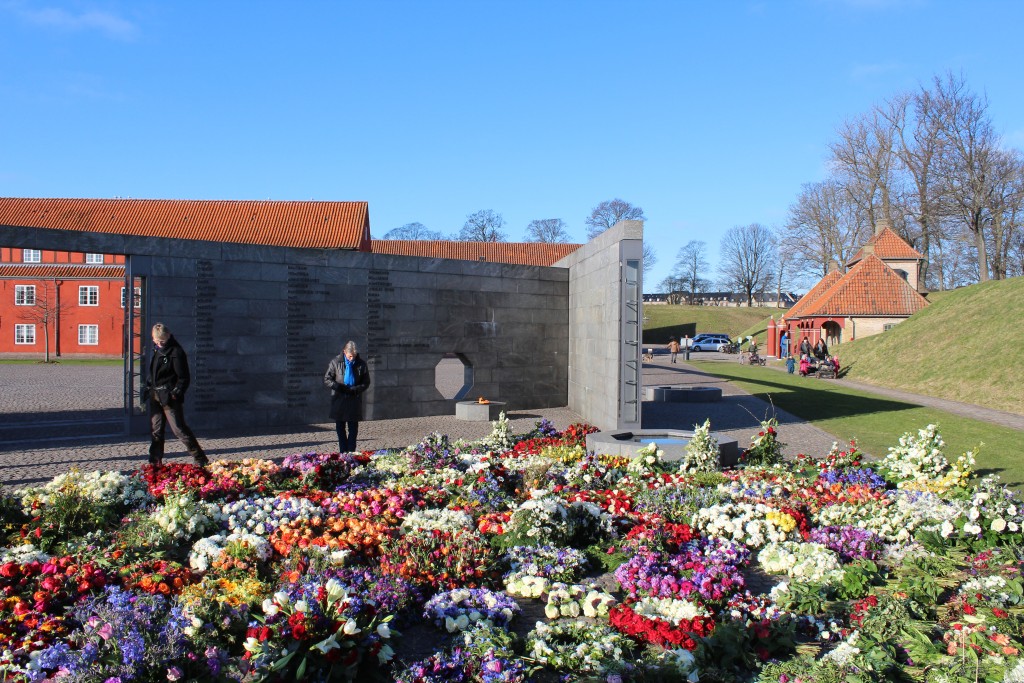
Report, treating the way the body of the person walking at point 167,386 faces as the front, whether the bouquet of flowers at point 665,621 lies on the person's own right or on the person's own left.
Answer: on the person's own left

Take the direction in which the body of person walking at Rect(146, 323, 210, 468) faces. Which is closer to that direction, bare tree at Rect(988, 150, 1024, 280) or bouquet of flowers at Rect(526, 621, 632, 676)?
the bouquet of flowers

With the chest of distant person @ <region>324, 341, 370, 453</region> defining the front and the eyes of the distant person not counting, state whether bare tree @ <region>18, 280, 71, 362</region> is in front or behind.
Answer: behind

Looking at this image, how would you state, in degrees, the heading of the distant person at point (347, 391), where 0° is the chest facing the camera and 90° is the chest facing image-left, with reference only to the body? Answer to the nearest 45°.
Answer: approximately 0°

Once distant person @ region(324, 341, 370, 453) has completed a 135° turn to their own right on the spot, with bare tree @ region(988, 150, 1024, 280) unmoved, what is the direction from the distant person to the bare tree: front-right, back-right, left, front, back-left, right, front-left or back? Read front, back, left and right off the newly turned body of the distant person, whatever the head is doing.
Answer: right

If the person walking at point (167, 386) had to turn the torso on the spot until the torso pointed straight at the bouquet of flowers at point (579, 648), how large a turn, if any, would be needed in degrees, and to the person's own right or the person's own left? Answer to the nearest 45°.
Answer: approximately 45° to the person's own left

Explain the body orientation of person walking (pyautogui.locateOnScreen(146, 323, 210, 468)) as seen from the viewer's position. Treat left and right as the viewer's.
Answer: facing the viewer and to the left of the viewer

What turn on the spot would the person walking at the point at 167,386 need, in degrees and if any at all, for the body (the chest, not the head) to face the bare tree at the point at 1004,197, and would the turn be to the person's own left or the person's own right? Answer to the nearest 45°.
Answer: approximately 180°

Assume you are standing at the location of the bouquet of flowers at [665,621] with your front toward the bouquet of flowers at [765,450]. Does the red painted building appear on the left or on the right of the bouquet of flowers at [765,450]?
left

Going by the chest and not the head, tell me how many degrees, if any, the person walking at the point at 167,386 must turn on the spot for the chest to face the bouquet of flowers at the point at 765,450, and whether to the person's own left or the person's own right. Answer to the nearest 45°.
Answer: approximately 135° to the person's own left

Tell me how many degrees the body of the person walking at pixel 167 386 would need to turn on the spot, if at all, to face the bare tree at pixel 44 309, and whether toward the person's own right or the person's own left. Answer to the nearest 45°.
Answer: approximately 135° to the person's own right

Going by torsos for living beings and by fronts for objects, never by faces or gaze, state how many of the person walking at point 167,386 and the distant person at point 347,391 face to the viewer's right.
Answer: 0

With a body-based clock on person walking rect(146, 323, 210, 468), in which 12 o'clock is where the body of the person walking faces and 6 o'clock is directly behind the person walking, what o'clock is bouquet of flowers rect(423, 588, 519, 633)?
The bouquet of flowers is roughly at 10 o'clock from the person walking.
